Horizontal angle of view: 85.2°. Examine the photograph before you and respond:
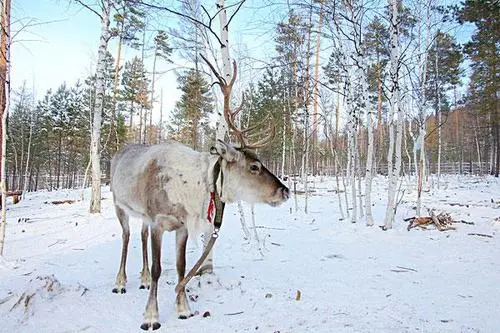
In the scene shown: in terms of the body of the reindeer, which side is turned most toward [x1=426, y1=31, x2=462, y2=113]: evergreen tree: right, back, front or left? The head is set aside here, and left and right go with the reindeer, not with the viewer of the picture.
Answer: left

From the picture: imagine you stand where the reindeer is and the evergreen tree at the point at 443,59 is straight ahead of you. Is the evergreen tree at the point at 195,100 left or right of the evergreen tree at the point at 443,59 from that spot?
left

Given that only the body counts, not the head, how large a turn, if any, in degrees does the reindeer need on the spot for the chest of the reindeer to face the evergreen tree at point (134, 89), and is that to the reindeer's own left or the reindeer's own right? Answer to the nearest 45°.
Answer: approximately 135° to the reindeer's own left

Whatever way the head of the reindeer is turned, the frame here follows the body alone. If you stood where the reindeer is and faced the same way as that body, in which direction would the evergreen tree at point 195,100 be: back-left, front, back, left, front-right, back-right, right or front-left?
back-left

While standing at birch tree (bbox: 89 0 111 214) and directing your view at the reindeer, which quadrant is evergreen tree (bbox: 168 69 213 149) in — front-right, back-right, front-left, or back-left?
back-left

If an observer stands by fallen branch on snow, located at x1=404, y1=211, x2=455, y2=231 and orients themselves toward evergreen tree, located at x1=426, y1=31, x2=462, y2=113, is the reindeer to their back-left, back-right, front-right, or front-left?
back-left

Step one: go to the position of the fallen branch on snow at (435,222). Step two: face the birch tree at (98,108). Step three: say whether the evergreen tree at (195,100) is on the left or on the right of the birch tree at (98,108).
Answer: right

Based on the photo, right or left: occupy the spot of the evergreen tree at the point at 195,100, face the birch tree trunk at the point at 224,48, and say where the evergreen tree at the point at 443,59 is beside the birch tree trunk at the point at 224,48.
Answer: left

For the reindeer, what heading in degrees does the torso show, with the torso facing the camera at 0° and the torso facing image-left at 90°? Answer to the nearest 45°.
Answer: approximately 315°

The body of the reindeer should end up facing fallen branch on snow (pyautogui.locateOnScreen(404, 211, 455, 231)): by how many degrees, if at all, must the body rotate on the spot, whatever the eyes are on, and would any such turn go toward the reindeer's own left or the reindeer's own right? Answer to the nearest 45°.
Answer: approximately 90° to the reindeer's own left
